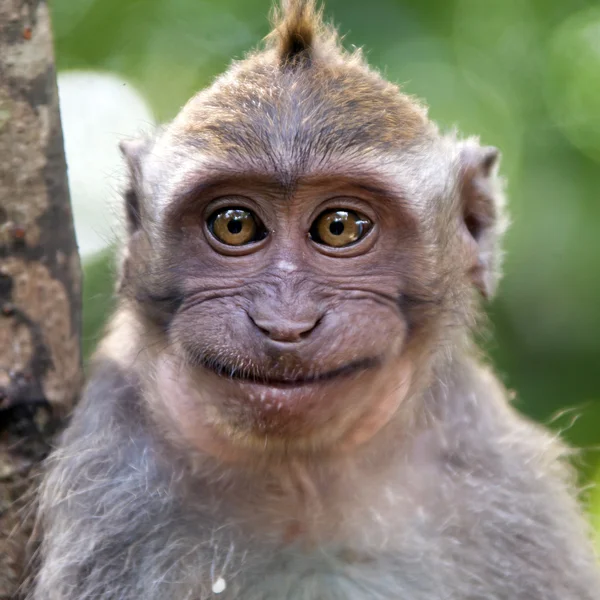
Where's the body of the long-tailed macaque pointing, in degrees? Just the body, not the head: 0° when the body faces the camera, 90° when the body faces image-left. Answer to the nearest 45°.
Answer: approximately 0°

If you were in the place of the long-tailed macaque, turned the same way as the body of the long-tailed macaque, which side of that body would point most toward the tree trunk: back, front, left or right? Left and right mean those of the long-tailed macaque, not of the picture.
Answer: right
